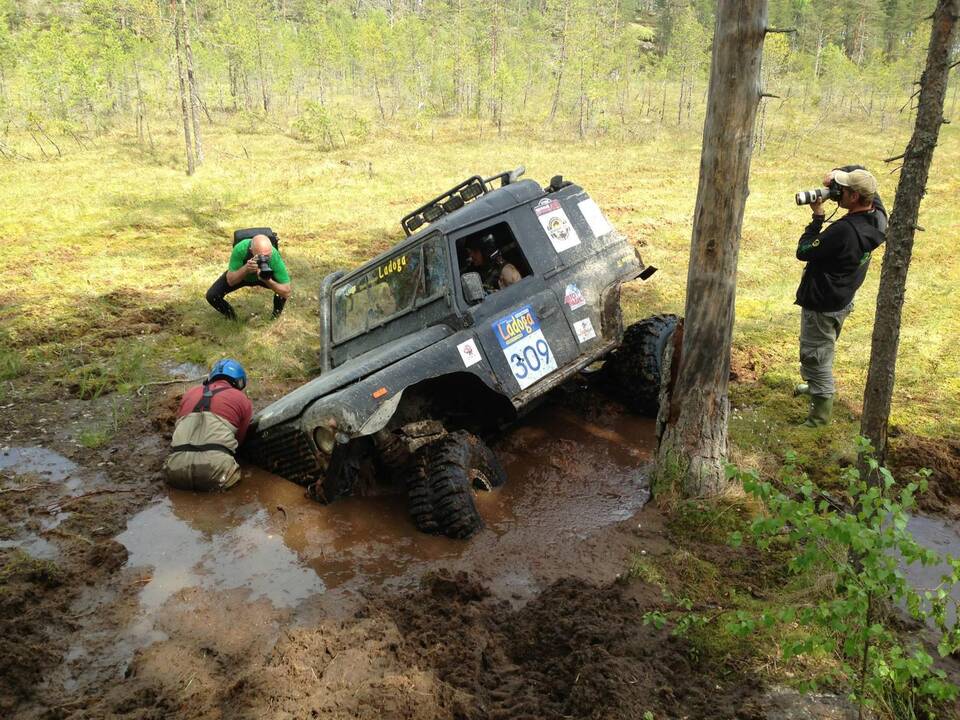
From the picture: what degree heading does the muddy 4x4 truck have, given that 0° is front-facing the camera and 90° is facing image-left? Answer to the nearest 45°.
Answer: approximately 45°

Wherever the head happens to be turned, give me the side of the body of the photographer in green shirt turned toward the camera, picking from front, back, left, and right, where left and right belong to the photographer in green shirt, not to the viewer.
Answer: front

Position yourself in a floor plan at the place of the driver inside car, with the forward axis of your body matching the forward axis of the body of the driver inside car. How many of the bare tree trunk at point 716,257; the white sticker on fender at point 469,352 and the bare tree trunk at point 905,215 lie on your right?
0

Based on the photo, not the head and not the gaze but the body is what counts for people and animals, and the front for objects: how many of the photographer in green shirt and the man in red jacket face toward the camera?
1

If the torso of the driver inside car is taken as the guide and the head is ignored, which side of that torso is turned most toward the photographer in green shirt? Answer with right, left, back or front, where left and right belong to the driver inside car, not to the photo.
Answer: right

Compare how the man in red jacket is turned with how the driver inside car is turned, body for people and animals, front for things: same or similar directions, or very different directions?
very different directions

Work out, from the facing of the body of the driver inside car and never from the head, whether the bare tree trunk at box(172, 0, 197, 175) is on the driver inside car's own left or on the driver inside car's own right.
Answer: on the driver inside car's own right

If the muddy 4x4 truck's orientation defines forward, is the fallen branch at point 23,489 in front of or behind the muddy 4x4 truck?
in front

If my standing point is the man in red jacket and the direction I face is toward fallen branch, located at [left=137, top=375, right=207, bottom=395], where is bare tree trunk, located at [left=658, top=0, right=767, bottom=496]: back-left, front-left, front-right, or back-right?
back-right

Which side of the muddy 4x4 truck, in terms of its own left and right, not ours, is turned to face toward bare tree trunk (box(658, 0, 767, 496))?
left

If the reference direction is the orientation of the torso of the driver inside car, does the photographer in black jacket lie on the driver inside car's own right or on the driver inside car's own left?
on the driver inside car's own left

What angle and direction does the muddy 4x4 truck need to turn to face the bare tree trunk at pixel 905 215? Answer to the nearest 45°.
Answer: approximately 90° to its left

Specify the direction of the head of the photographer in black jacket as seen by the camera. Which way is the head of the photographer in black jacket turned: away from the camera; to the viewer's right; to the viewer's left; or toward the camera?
to the viewer's left

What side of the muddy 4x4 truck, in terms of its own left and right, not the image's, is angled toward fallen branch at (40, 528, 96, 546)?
front

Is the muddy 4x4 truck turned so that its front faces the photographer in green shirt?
no

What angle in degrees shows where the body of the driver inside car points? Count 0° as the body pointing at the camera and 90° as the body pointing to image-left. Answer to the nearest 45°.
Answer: approximately 45°

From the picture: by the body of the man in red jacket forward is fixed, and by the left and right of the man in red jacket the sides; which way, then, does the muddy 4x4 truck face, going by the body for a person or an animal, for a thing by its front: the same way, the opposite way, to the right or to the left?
the opposite way

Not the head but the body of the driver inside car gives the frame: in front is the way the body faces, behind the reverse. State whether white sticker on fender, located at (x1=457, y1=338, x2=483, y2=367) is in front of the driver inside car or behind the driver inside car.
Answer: in front
